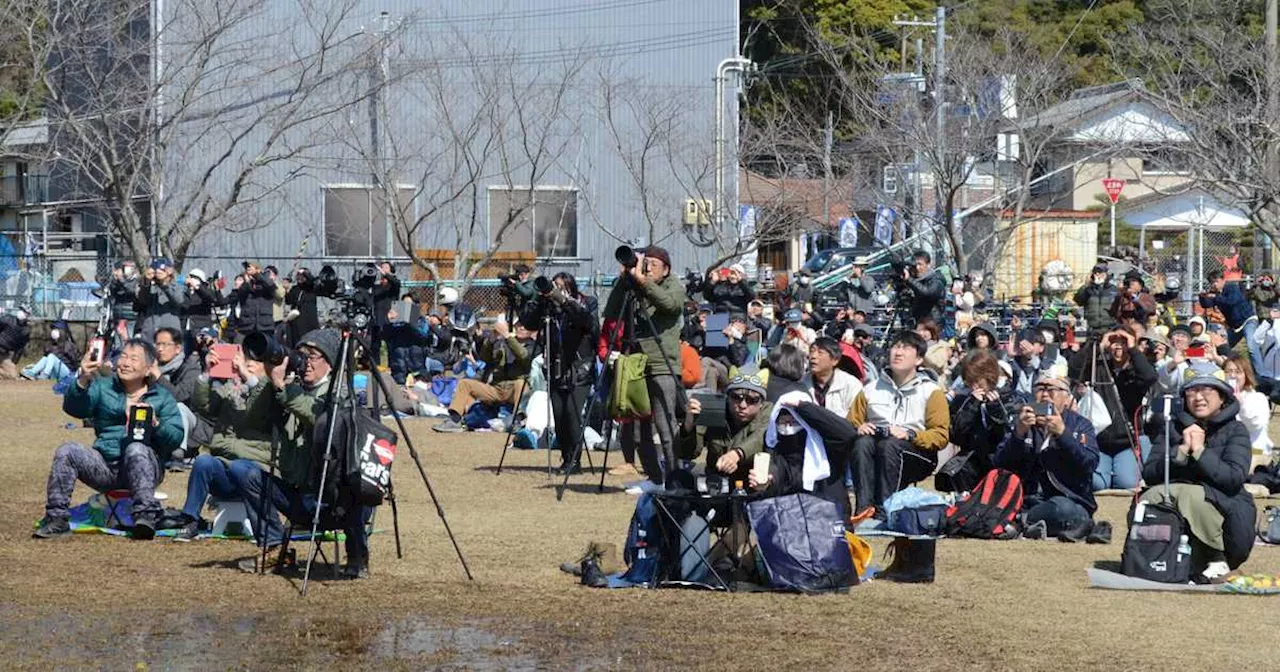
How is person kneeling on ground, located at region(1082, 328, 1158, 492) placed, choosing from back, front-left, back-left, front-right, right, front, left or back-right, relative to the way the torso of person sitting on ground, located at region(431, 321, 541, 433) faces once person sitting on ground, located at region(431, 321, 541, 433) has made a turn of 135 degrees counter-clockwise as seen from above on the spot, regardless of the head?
front-right

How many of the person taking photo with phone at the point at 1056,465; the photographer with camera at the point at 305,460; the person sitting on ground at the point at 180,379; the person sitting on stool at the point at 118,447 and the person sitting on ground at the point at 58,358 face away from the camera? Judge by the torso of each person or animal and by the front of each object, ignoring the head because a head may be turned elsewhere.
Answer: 0

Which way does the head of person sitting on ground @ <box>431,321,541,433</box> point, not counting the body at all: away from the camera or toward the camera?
toward the camera

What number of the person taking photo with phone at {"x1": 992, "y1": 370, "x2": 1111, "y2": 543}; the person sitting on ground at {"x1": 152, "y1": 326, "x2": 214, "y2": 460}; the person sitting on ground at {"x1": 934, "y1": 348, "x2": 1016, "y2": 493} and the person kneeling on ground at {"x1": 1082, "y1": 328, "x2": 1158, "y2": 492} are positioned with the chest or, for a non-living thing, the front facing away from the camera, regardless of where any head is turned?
0

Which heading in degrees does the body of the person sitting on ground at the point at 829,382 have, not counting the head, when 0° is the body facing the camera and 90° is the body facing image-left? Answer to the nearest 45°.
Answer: approximately 45°

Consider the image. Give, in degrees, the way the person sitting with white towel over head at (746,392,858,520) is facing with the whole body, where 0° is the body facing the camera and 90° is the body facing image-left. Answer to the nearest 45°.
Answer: approximately 45°

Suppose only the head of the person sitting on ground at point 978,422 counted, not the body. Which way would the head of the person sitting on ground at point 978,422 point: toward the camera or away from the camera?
toward the camera

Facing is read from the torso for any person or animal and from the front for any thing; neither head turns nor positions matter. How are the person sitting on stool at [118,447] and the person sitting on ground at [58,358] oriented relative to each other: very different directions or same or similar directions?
same or similar directions

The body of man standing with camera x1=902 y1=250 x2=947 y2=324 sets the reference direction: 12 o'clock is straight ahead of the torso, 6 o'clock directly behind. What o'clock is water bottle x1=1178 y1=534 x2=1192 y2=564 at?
The water bottle is roughly at 10 o'clock from the man standing with camera.

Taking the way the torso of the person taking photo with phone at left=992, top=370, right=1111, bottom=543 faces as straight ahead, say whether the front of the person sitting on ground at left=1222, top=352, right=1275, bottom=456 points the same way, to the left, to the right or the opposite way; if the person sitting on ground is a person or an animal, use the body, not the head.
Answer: the same way

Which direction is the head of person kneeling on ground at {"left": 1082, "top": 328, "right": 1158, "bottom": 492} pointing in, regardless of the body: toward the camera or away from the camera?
toward the camera

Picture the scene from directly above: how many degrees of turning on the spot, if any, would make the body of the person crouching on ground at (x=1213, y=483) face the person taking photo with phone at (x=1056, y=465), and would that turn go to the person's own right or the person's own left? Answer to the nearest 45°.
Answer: approximately 90° to the person's own right

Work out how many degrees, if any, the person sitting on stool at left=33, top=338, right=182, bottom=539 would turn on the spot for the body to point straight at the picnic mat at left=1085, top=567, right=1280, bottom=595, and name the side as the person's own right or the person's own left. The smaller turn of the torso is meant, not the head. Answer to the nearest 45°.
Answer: approximately 90° to the person's own left

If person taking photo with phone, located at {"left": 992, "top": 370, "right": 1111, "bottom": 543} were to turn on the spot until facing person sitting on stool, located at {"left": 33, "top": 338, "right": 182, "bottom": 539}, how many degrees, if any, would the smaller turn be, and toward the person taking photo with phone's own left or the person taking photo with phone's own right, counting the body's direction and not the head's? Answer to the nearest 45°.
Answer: approximately 45° to the person taking photo with phone's own right

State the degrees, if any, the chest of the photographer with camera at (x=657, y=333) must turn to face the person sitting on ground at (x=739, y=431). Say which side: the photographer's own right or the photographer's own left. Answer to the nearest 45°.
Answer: approximately 45° to the photographer's own left

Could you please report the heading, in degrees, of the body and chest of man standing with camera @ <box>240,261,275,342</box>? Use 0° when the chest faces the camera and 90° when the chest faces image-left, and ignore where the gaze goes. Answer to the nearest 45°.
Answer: approximately 45°

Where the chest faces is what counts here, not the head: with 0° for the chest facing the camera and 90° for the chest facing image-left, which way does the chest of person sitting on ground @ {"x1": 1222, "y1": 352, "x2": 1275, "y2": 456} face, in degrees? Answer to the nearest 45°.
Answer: approximately 45°
